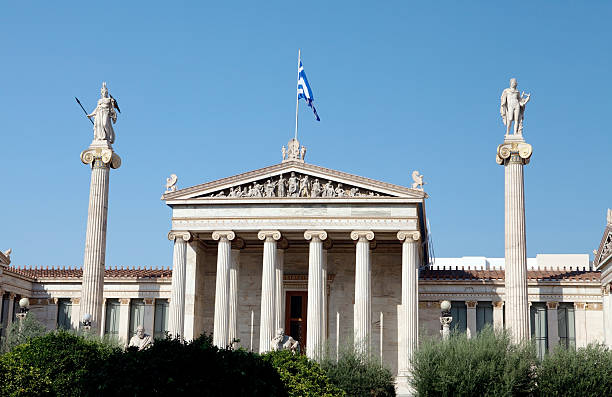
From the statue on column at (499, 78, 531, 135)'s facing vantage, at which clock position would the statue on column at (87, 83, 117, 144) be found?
the statue on column at (87, 83, 117, 144) is roughly at 3 o'clock from the statue on column at (499, 78, 531, 135).

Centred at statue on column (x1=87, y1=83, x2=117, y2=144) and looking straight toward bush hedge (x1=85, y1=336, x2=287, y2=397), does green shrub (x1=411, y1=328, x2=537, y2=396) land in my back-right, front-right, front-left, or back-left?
front-left

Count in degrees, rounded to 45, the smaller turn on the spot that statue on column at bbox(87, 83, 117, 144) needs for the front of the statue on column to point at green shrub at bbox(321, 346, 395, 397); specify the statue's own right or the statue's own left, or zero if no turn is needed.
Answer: approximately 45° to the statue's own left

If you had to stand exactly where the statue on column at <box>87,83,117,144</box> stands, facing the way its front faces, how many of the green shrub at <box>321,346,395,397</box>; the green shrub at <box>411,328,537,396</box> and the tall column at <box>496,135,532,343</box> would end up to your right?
0

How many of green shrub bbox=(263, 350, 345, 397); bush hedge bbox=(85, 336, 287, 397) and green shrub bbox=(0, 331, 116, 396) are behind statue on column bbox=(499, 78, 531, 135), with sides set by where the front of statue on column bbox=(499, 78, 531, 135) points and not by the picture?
0

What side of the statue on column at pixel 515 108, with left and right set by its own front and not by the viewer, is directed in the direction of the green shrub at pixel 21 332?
right

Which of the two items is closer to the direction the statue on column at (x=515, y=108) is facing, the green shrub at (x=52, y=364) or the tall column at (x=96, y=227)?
the green shrub

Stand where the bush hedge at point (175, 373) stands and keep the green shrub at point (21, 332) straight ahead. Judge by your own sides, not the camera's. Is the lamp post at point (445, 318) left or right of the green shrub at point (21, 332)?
right

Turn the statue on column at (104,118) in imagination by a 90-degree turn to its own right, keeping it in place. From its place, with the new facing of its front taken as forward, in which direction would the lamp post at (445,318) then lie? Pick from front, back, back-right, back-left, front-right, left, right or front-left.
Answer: back-left

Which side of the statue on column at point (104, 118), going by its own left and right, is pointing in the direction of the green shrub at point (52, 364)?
front

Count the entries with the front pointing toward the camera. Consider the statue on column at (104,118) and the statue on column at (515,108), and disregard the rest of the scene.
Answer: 2

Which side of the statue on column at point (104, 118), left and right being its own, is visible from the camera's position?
front

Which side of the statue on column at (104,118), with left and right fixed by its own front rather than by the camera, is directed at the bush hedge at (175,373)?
front

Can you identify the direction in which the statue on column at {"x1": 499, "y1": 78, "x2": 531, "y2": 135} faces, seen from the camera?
facing the viewer
